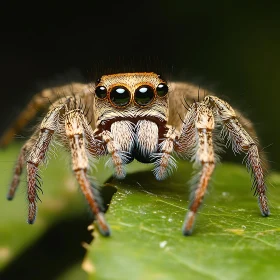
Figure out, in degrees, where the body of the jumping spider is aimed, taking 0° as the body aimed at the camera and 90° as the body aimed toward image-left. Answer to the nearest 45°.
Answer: approximately 0°
